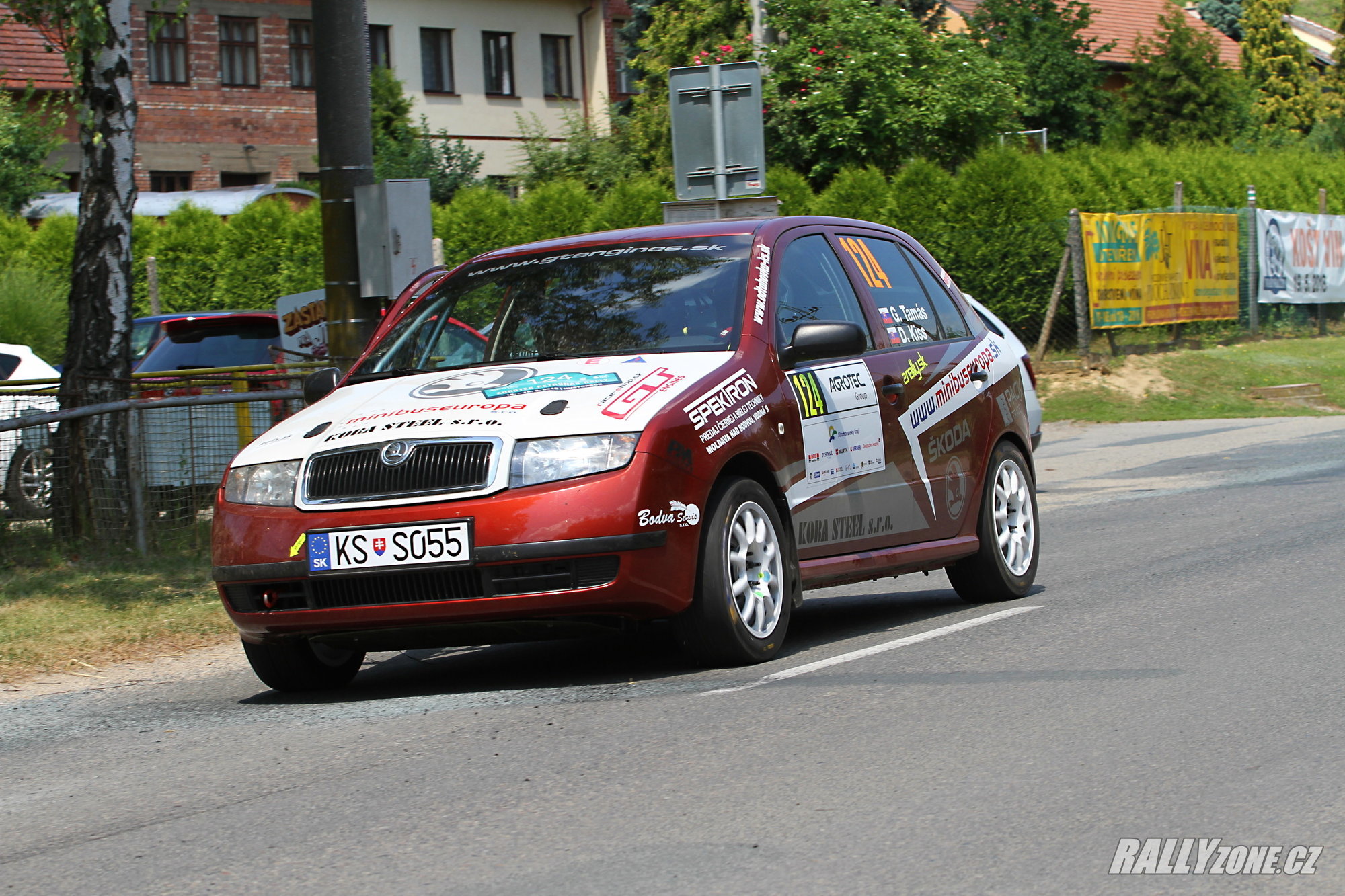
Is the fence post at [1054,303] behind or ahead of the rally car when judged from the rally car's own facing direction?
behind

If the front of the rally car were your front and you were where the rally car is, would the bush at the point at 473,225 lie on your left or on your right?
on your right

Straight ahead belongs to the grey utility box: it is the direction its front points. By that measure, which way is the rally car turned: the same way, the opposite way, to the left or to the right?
to the right

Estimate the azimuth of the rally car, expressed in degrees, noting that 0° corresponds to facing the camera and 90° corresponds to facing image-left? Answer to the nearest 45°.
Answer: approximately 45°

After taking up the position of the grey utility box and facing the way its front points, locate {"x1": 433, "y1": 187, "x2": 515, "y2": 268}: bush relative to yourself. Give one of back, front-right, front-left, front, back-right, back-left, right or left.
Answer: back-left

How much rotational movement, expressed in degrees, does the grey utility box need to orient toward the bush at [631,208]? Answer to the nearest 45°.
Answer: approximately 135° to its left

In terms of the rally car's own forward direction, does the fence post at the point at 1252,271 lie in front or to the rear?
to the rear

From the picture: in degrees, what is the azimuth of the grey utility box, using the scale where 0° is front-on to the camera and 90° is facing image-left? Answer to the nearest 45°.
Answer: approximately 315°

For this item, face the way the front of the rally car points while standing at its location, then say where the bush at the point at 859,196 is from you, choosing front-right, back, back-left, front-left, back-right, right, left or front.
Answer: back-right

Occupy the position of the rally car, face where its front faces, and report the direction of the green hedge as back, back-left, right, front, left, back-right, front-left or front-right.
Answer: back-right
